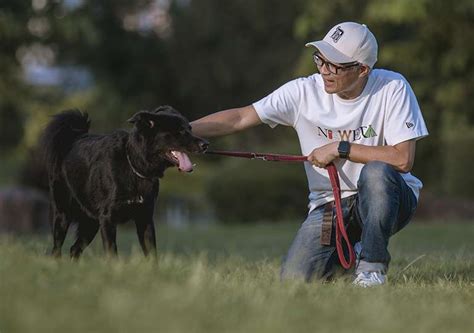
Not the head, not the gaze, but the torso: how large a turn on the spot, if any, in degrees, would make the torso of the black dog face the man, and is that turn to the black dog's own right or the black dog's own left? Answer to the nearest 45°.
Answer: approximately 45° to the black dog's own left

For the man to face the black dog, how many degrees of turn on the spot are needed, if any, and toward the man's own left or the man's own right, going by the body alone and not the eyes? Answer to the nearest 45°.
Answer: approximately 45° to the man's own right

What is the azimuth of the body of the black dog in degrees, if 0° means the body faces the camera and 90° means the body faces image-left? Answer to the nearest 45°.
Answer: approximately 315°

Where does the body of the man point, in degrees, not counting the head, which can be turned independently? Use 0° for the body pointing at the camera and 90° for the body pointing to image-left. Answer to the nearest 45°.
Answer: approximately 45°
